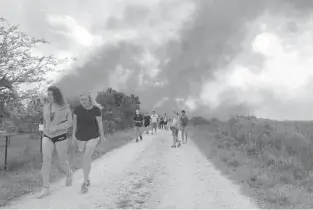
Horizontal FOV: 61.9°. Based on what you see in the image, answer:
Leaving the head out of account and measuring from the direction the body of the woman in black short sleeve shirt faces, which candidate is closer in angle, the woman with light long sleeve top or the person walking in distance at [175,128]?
the woman with light long sleeve top

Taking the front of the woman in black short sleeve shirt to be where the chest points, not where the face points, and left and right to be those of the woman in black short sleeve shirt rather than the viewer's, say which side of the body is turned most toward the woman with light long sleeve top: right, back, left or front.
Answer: right

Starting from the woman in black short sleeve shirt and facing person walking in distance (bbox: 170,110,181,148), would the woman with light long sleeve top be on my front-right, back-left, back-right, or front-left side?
back-left

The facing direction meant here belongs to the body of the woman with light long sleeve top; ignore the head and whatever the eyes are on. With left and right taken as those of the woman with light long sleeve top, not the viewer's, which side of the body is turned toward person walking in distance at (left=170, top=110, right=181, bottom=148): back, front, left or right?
back

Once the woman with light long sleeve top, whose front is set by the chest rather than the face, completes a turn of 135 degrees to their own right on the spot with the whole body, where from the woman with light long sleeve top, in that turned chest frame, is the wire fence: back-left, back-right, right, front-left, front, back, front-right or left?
front

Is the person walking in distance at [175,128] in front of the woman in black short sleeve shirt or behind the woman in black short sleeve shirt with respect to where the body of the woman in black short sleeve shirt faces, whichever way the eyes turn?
behind

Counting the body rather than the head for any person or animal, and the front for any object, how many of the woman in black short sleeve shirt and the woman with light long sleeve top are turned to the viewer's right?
0

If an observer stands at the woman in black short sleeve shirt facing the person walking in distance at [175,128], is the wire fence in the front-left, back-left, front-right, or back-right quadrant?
front-left

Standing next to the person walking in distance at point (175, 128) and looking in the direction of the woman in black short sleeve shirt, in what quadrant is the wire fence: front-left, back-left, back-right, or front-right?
front-right

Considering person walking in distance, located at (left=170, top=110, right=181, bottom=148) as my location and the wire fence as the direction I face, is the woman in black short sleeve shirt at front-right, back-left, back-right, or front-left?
front-left

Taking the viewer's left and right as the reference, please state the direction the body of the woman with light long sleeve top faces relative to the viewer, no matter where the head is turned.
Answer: facing the viewer and to the left of the viewer

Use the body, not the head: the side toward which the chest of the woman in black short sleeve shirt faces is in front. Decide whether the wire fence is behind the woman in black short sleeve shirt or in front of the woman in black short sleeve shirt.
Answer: behind

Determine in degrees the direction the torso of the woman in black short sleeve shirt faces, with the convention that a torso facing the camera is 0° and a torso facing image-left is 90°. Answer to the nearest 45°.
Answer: approximately 0°
